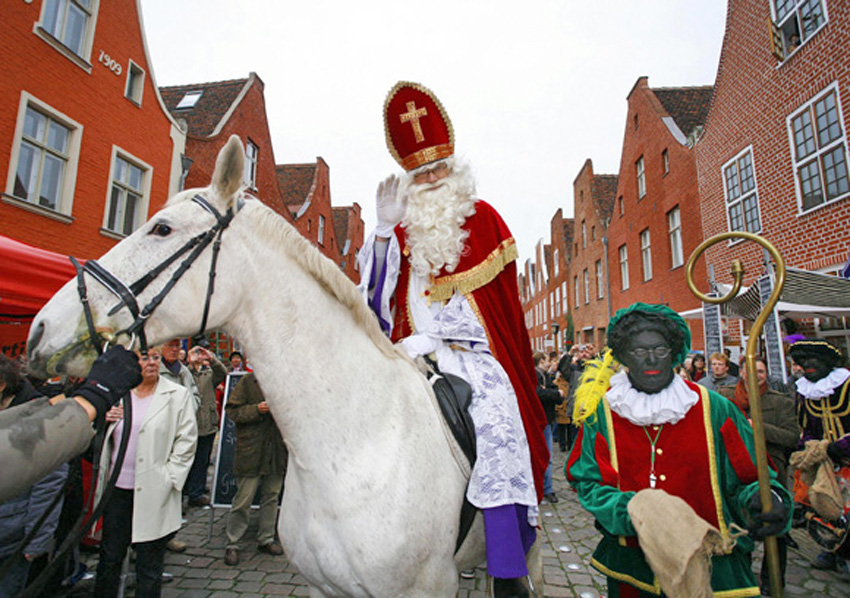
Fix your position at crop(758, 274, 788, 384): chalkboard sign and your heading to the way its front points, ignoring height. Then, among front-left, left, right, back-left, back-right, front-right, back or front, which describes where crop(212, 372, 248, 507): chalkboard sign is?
front

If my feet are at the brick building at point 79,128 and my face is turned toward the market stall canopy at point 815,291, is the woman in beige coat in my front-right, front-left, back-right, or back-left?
front-right

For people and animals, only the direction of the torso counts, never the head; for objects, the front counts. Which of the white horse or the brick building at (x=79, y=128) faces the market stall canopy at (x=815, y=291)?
the brick building

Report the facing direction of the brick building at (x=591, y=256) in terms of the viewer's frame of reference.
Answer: facing the viewer and to the left of the viewer

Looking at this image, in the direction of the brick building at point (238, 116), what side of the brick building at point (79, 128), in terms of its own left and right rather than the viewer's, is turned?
left

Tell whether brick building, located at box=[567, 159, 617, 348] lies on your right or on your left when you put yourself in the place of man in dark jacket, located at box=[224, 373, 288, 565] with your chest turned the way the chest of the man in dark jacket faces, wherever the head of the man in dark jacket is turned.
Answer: on your left

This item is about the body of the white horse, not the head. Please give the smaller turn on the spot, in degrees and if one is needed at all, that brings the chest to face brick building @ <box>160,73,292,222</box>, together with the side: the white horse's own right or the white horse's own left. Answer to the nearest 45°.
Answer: approximately 135° to the white horse's own right

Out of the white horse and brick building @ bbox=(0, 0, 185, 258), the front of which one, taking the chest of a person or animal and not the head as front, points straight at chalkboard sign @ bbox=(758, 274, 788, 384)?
the brick building

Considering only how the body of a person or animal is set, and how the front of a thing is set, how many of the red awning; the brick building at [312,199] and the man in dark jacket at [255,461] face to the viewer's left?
0

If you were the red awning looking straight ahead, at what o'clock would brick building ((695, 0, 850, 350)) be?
The brick building is roughly at 11 o'clock from the red awning.

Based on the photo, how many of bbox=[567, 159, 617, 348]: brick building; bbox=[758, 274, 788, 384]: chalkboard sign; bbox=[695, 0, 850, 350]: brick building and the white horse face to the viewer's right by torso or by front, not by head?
0

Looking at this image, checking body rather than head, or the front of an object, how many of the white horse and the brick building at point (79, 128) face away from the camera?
0

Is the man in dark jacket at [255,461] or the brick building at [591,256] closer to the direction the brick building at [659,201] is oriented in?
the man in dark jacket

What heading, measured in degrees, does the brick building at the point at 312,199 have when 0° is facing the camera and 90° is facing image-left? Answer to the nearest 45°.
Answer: approximately 315°
